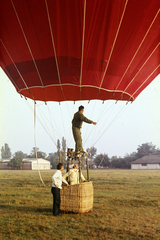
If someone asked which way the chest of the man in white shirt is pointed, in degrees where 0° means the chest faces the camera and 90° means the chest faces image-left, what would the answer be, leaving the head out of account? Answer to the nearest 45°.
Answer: approximately 270°
